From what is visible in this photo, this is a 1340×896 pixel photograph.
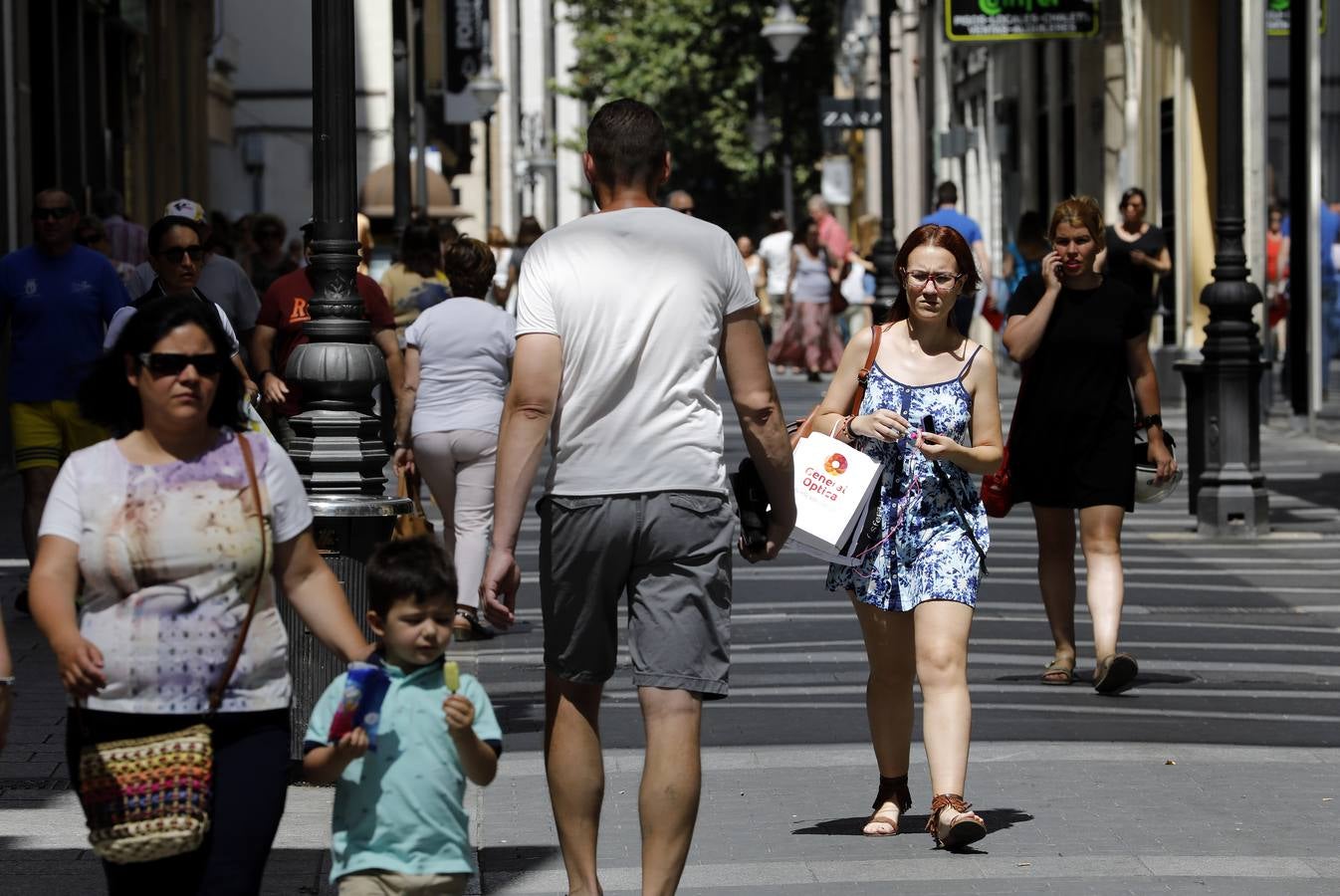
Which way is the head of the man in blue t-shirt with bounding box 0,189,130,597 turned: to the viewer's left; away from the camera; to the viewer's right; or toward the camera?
toward the camera

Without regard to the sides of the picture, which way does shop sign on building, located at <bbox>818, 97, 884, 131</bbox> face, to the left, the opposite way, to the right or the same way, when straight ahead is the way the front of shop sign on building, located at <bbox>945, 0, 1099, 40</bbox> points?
the same way

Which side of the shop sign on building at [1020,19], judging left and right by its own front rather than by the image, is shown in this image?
front

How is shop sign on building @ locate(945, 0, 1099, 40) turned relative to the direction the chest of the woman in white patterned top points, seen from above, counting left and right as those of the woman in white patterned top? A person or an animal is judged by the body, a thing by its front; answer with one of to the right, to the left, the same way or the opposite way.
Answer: the same way

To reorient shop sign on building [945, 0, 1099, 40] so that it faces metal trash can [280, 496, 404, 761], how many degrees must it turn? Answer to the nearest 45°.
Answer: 0° — it already faces it

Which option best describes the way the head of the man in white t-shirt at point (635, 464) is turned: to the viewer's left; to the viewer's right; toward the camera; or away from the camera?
away from the camera

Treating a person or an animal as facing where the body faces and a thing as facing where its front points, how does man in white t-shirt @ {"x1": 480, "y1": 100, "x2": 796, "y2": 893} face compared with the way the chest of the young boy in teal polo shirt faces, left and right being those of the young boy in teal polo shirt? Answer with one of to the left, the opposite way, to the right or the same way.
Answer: the opposite way

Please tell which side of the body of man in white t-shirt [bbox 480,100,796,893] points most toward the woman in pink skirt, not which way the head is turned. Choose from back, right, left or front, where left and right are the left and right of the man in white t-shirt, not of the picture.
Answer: front

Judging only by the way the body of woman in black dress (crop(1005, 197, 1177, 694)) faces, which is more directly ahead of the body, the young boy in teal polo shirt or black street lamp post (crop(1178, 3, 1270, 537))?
the young boy in teal polo shirt

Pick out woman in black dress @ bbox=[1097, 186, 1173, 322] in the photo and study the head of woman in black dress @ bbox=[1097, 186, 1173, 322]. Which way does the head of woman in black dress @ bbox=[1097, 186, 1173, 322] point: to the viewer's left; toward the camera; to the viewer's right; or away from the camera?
toward the camera

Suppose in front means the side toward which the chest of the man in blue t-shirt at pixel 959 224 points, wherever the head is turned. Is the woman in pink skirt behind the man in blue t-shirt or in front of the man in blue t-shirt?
in front

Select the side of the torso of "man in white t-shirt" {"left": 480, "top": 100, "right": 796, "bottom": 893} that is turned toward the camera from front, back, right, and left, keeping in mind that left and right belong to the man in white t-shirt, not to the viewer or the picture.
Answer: back

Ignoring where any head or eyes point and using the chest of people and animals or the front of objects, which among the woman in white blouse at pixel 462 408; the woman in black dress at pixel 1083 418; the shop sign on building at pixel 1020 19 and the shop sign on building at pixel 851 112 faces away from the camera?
the woman in white blouse

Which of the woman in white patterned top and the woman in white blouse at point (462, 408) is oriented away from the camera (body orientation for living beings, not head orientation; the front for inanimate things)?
the woman in white blouse

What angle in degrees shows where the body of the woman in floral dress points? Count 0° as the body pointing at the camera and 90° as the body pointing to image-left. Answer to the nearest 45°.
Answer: approximately 0°

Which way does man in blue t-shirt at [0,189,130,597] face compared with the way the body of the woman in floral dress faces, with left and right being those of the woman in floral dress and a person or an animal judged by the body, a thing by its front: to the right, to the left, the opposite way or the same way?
the same way

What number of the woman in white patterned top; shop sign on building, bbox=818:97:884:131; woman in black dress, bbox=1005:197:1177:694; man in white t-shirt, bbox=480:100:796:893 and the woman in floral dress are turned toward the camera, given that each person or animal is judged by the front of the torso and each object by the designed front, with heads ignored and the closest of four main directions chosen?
4

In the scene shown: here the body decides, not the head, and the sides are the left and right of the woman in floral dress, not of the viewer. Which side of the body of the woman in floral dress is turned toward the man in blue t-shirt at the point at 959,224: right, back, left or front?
back

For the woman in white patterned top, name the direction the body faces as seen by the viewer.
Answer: toward the camera
